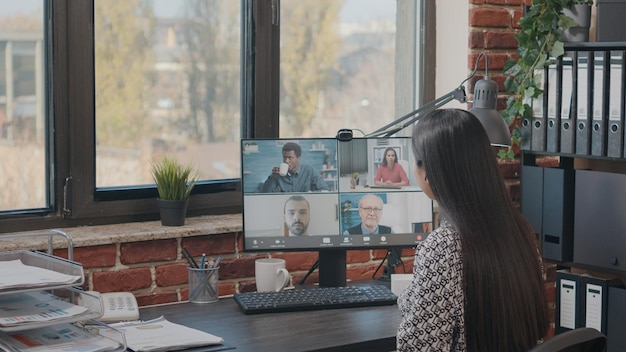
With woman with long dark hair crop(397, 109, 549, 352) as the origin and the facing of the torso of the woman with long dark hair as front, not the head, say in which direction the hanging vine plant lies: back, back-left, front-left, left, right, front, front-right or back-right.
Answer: front-right

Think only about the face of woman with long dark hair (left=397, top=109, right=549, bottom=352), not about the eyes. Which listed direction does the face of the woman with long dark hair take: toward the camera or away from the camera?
away from the camera

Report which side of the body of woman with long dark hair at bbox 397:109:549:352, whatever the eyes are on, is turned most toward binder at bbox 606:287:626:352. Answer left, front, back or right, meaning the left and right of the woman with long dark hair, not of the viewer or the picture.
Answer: right

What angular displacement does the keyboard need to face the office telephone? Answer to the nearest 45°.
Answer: approximately 90° to its right

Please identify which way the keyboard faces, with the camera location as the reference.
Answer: facing the viewer
